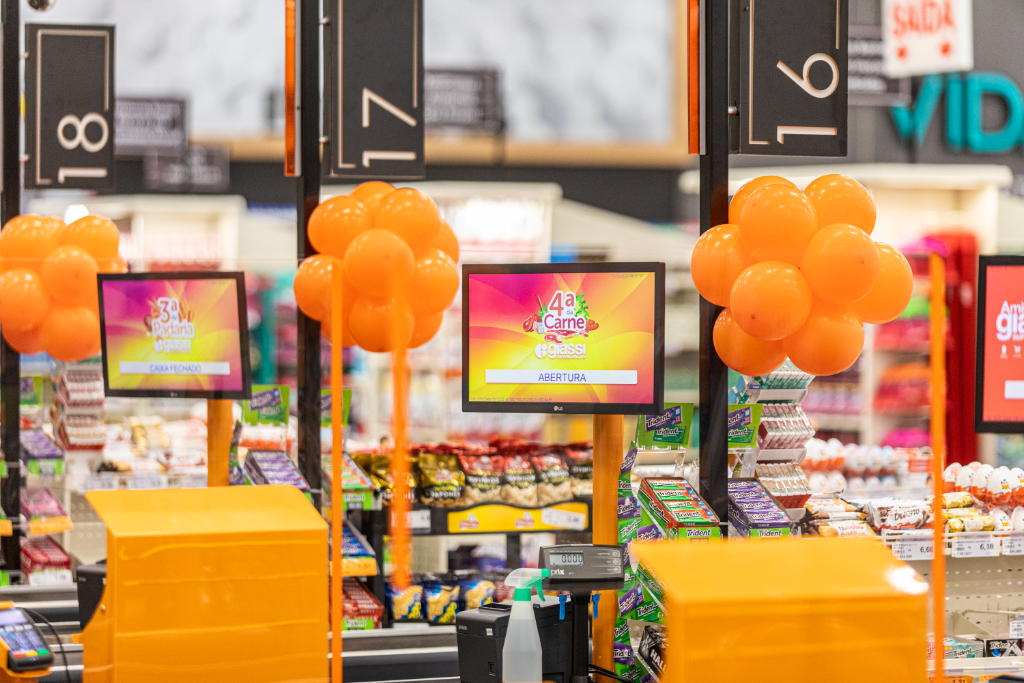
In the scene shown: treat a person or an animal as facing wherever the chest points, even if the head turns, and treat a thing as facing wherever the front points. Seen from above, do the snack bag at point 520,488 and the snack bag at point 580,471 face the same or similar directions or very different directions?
same or similar directions

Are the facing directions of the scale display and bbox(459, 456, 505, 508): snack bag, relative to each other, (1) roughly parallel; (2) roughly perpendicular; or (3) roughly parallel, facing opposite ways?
roughly parallel

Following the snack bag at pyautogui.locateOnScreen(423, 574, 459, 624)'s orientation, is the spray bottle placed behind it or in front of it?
in front

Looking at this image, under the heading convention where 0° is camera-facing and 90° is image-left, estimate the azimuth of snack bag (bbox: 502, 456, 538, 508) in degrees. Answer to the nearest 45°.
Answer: approximately 0°

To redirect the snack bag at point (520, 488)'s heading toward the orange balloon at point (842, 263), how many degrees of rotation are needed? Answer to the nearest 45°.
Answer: approximately 45° to its left

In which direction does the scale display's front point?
toward the camera

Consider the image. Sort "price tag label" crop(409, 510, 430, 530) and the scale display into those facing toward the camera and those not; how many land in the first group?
2

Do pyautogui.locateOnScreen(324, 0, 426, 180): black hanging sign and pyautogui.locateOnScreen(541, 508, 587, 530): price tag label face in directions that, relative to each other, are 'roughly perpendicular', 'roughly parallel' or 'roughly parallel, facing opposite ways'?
roughly parallel

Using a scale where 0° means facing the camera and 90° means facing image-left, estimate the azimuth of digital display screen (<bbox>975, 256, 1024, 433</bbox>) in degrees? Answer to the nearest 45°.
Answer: approximately 0°

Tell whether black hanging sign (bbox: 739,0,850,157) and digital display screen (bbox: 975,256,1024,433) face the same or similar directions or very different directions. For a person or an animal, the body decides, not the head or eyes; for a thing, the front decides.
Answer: same or similar directions

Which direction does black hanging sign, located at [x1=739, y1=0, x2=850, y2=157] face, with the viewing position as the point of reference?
facing the viewer

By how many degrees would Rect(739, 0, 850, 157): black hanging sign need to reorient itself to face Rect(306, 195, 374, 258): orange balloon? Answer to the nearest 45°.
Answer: approximately 90° to its right

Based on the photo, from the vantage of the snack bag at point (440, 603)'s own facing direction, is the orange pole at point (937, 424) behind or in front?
in front

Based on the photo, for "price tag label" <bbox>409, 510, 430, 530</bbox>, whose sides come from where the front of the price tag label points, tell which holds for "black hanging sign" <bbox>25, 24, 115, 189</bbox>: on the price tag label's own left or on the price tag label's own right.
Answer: on the price tag label's own right

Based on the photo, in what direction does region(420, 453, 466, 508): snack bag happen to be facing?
toward the camera

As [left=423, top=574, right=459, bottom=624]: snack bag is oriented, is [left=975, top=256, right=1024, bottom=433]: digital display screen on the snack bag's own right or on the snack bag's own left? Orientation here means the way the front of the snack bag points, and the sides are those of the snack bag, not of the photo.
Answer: on the snack bag's own left
